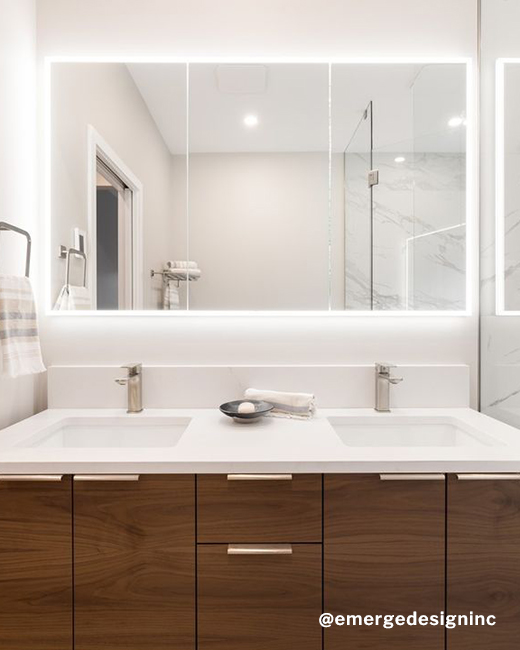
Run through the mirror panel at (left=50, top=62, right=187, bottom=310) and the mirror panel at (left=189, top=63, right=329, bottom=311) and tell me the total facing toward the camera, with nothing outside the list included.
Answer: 2

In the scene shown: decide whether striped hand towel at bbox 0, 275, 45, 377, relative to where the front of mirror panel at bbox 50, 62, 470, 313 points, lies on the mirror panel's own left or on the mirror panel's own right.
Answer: on the mirror panel's own right

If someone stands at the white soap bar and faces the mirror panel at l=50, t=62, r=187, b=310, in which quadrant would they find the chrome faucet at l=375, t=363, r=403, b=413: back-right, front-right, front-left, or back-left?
back-right

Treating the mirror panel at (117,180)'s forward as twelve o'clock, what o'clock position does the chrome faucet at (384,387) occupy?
The chrome faucet is roughly at 10 o'clock from the mirror panel.

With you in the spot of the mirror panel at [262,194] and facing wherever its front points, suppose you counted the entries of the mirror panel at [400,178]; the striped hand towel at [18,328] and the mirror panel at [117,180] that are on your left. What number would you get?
1

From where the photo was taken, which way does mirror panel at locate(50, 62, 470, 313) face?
toward the camera
